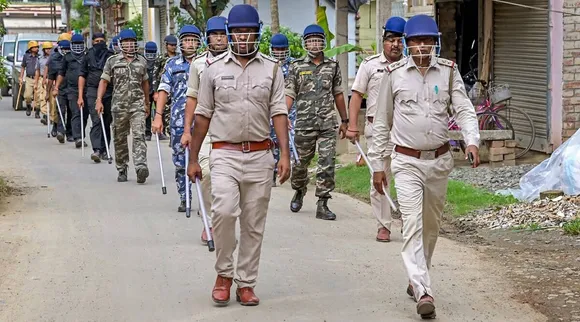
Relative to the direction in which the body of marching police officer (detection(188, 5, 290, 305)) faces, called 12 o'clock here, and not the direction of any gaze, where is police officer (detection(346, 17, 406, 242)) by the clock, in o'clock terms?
The police officer is roughly at 7 o'clock from the marching police officer.

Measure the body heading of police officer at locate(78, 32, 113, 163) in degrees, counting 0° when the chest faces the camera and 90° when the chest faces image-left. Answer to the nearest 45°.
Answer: approximately 0°

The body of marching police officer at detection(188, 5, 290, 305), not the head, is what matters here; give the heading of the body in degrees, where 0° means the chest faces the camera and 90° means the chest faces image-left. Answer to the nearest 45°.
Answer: approximately 0°

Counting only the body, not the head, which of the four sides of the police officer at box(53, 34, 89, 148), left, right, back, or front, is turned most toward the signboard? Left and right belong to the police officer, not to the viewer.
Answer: back
